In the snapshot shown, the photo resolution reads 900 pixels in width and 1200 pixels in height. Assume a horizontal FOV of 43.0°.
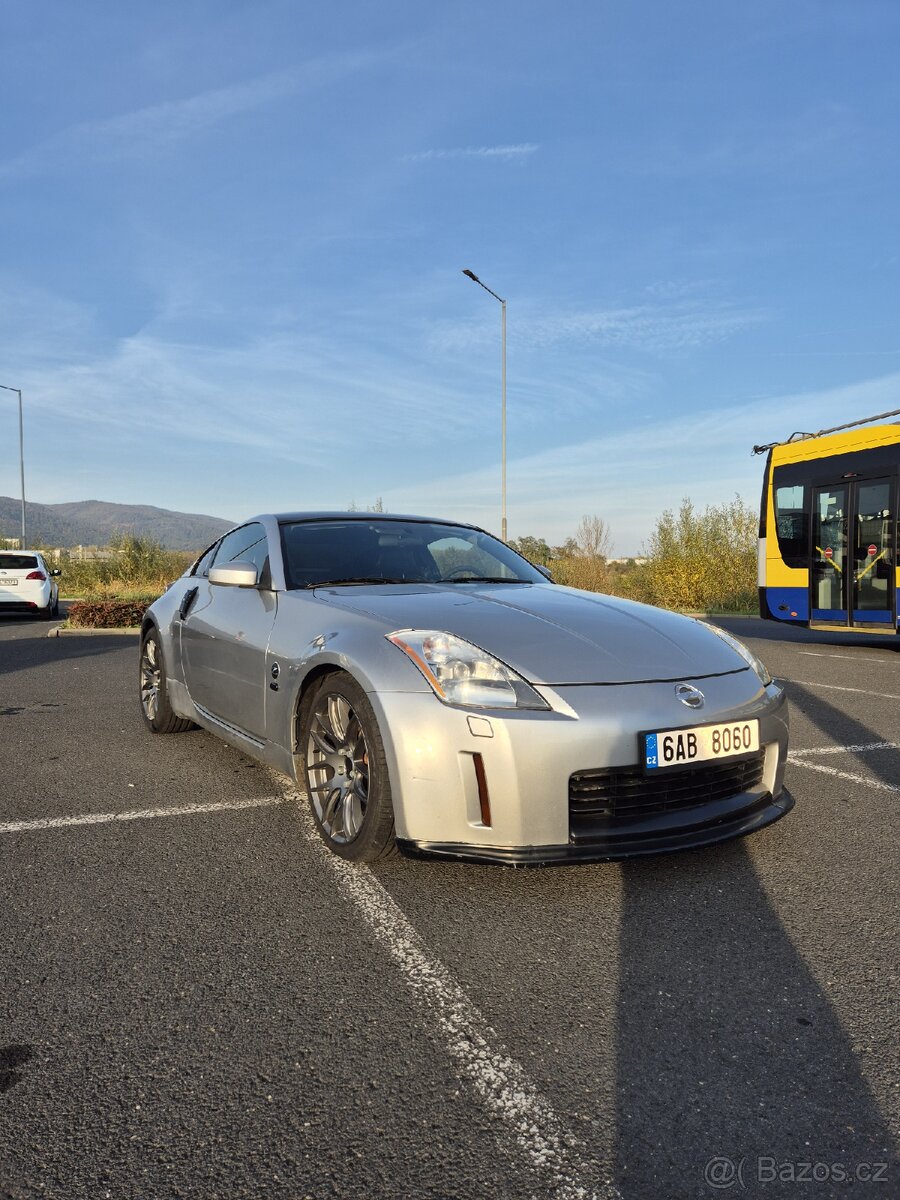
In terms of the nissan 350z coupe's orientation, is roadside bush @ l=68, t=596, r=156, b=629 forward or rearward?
rearward

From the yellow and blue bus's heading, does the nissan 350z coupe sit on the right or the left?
on its right

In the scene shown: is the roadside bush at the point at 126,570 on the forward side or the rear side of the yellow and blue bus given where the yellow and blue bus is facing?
on the rear side

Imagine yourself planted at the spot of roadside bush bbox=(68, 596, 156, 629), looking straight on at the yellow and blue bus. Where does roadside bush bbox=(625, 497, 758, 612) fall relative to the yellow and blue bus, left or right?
left

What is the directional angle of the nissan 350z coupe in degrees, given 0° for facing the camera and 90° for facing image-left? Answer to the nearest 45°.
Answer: approximately 315°

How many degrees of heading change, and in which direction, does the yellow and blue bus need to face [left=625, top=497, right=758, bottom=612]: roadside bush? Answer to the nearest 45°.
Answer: approximately 135° to its left

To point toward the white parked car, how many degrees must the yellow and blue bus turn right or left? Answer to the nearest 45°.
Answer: approximately 135° to its right

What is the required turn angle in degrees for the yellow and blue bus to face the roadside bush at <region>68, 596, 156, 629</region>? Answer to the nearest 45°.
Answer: approximately 135° to its right

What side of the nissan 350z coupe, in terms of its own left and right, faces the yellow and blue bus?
left

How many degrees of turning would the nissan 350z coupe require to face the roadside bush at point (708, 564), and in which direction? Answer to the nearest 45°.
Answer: approximately 135° to its left

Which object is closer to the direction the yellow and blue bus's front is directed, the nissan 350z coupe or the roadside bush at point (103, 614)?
the nissan 350z coupe
